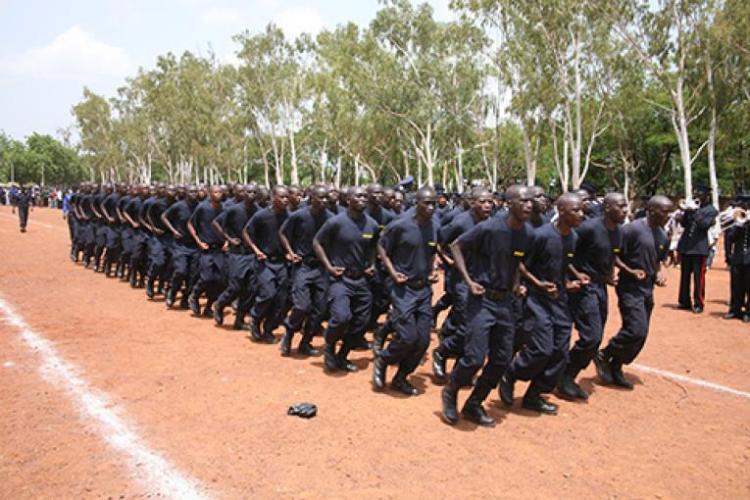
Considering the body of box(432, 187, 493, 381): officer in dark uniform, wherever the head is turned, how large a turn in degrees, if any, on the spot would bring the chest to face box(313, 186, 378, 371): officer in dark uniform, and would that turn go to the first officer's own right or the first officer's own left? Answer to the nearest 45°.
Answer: approximately 135° to the first officer's own right

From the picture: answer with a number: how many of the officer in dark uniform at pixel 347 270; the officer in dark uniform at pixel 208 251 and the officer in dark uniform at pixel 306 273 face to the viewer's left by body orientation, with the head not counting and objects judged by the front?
0
